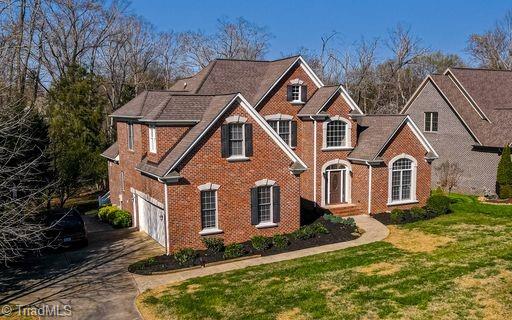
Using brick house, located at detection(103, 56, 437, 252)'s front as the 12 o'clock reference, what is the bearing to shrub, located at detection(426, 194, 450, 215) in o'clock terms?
The shrub is roughly at 10 o'clock from the brick house.

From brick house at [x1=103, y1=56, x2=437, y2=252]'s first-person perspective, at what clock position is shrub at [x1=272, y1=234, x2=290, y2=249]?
The shrub is roughly at 1 o'clock from the brick house.

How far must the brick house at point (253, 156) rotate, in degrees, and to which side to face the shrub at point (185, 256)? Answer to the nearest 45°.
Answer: approximately 90° to its right

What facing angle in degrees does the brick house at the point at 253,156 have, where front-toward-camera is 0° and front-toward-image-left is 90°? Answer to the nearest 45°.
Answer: approximately 315°

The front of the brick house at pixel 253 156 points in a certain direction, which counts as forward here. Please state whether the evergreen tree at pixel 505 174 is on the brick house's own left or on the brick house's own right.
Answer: on the brick house's own left

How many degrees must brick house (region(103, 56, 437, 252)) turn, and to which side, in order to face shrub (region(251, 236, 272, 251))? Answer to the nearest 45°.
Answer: approximately 45° to its right

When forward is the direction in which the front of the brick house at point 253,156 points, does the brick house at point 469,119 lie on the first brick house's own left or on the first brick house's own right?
on the first brick house's own left

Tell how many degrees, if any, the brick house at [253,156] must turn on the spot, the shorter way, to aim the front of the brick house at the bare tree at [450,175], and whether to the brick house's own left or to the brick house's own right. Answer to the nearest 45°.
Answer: approximately 90° to the brick house's own left

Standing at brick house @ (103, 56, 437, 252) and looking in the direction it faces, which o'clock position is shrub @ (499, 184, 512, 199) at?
The shrub is roughly at 10 o'clock from the brick house.

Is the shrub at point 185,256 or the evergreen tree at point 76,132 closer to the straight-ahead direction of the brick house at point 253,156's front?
the shrub
